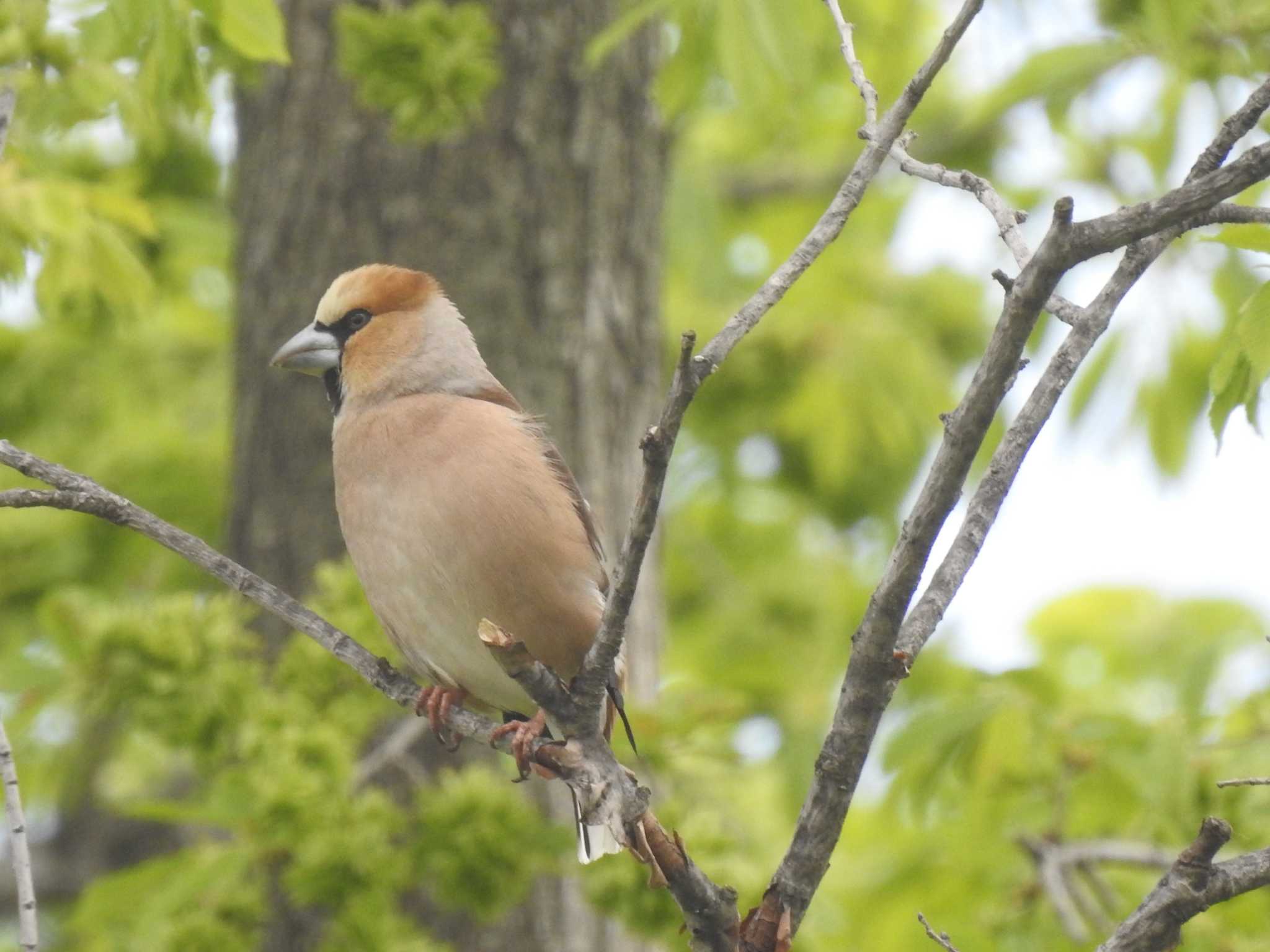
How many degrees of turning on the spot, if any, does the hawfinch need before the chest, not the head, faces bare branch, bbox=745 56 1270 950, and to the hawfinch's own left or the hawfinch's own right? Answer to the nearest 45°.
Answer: approximately 90° to the hawfinch's own left

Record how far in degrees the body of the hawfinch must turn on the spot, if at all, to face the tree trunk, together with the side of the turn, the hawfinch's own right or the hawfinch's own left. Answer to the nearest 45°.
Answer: approximately 135° to the hawfinch's own right

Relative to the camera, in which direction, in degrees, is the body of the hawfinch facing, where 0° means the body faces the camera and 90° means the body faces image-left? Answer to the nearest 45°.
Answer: approximately 45°

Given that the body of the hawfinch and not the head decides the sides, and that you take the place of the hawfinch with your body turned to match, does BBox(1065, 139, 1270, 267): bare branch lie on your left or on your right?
on your left

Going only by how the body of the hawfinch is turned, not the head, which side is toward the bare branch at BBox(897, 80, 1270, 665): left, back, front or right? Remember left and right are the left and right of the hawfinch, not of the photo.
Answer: left

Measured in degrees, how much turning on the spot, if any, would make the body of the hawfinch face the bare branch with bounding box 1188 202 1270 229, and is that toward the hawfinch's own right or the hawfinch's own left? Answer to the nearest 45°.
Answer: approximately 90° to the hawfinch's own left

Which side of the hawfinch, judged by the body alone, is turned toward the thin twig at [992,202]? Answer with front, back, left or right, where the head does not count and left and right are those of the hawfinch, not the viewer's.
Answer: left

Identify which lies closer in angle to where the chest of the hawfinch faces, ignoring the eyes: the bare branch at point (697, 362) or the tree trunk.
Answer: the bare branch
